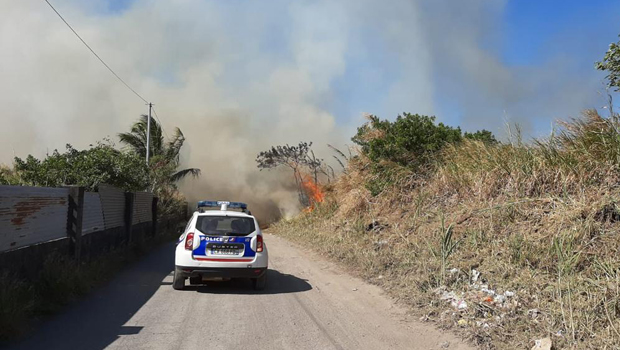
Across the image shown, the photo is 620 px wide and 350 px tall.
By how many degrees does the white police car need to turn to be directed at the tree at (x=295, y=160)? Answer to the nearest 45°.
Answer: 0° — it already faces it

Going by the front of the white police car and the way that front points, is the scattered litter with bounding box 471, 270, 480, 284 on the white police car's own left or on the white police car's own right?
on the white police car's own right

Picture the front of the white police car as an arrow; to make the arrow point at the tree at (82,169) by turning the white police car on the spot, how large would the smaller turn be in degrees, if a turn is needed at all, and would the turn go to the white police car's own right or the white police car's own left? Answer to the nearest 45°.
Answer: approximately 45° to the white police car's own left

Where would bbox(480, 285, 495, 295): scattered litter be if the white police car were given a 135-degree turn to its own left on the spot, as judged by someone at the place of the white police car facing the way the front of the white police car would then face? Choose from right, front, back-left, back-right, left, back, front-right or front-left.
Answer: left

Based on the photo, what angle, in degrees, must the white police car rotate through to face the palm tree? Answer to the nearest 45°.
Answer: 0° — it already faces it

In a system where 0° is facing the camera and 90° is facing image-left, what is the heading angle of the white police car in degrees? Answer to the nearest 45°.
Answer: approximately 180°

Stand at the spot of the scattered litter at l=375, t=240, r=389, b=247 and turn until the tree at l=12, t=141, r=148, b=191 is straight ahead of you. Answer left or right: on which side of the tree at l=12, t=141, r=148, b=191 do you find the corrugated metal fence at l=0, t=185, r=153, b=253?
left

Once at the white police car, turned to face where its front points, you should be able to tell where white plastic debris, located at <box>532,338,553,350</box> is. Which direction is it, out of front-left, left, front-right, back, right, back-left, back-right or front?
back-right

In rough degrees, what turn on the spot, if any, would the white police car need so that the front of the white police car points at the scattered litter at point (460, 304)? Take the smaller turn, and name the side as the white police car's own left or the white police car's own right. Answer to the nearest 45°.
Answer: approximately 135° to the white police car's own right

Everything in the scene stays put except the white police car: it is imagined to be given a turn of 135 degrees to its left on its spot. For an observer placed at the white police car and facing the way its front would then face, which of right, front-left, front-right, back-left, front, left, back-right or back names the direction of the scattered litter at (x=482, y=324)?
left

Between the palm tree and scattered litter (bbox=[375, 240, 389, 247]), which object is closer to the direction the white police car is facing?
the palm tree
